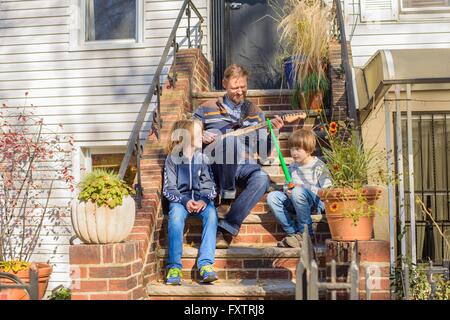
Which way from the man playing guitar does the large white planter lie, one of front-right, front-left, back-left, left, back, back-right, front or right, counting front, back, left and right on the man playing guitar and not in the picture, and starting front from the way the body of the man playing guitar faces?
front-right

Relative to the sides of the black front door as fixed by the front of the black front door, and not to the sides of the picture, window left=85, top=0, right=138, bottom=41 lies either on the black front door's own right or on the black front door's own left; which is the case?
on the black front door's own right

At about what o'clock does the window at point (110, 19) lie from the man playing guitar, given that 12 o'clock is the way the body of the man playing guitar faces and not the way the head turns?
The window is roughly at 5 o'clock from the man playing guitar.

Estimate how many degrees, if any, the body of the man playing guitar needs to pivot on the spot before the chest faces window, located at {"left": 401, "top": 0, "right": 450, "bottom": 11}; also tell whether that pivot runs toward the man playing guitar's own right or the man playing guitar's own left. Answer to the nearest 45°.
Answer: approximately 135° to the man playing guitar's own left

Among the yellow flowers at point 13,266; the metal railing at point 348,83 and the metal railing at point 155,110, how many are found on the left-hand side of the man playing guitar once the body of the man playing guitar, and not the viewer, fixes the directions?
1

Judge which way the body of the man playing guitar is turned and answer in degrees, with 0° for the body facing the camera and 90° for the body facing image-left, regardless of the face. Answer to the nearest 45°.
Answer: approximately 0°

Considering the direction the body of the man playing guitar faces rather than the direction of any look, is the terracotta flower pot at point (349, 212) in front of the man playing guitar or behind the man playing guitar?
in front
